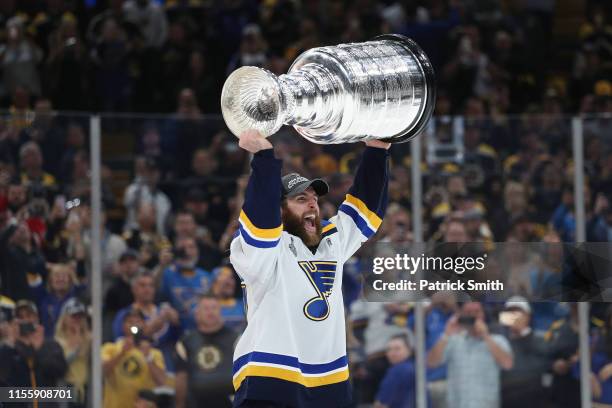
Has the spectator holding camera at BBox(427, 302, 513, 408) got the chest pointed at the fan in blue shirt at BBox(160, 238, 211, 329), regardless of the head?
no

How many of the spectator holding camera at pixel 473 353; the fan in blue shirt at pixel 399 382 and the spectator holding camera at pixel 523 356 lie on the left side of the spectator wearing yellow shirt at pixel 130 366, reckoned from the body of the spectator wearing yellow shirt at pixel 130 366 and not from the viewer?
3

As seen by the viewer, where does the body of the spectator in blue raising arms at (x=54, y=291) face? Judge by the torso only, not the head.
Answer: toward the camera

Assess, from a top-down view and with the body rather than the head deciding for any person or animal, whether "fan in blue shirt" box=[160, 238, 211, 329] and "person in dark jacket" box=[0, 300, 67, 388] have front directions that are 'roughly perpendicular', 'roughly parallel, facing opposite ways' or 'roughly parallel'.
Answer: roughly parallel

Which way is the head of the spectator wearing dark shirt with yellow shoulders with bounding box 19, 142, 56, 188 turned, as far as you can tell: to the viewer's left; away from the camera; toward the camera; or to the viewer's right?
toward the camera

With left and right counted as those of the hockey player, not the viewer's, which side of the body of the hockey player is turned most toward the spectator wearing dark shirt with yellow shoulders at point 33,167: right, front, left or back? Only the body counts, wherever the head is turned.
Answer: back

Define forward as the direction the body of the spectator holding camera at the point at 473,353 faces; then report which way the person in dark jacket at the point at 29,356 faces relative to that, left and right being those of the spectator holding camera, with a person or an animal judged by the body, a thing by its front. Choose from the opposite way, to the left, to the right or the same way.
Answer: the same way

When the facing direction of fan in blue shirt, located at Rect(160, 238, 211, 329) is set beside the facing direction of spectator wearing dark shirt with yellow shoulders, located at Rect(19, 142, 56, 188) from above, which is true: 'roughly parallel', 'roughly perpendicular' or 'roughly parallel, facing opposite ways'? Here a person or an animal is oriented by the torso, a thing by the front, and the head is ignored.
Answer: roughly parallel

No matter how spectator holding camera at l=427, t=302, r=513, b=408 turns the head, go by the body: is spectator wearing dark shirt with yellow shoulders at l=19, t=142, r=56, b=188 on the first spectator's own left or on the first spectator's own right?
on the first spectator's own right

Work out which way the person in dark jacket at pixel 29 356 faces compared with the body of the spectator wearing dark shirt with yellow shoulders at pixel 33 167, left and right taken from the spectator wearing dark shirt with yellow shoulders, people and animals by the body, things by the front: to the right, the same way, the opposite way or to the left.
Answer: the same way

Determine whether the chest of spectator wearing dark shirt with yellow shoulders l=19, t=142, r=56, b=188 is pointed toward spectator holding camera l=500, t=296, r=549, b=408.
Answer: no

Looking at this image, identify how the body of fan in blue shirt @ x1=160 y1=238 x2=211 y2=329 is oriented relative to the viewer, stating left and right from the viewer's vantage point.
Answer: facing the viewer

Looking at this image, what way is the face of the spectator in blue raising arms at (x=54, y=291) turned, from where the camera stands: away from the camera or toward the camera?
toward the camera

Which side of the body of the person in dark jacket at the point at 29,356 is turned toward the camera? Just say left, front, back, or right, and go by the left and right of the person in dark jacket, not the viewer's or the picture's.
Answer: front
